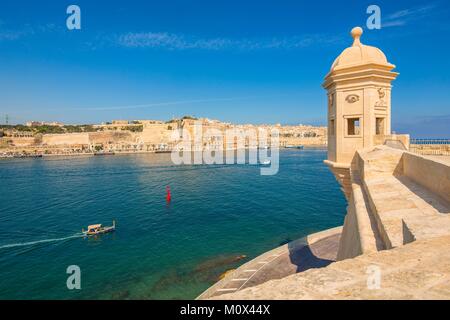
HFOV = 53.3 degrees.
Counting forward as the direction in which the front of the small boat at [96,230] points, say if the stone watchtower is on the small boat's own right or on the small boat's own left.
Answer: on the small boat's own right

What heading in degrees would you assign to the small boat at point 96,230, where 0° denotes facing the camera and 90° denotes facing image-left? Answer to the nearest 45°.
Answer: approximately 270°
